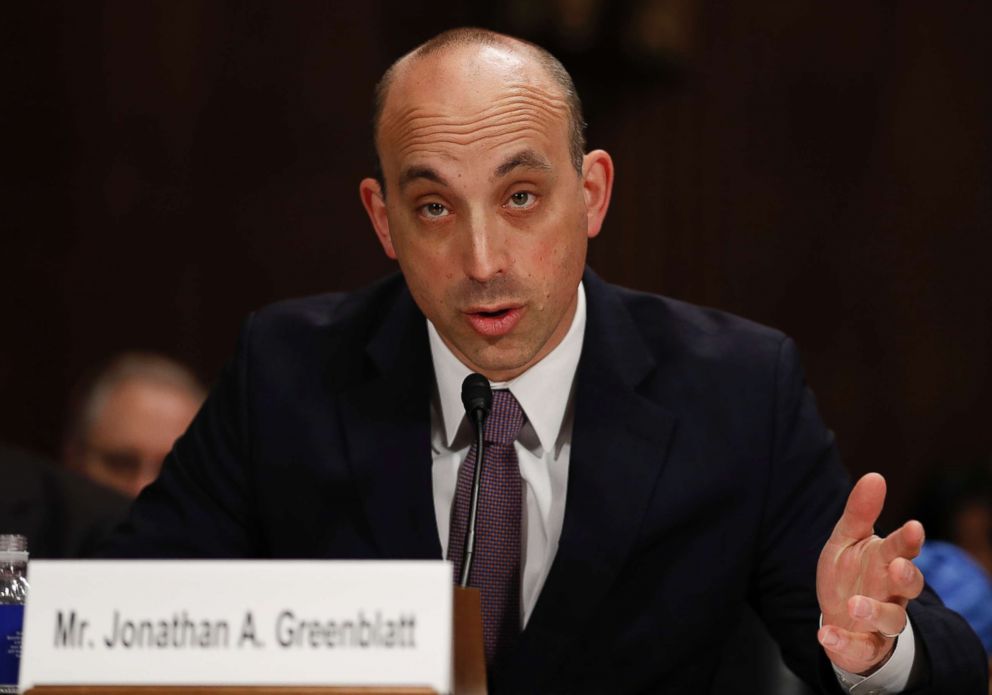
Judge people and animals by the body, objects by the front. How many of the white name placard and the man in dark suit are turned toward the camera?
2

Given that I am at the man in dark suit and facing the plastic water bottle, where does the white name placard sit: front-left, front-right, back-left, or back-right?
front-left

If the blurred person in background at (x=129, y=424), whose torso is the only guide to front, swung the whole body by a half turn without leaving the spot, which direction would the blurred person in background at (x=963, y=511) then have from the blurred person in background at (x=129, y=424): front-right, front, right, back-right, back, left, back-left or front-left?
back-right

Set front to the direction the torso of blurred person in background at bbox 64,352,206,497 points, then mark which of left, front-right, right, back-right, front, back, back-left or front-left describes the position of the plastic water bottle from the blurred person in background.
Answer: front-right

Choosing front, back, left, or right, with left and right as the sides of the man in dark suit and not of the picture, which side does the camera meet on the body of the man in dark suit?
front

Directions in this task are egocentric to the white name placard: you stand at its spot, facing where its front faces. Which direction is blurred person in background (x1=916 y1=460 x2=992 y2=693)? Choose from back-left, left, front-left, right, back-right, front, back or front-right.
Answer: back-left

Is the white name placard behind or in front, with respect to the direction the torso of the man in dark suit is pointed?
in front

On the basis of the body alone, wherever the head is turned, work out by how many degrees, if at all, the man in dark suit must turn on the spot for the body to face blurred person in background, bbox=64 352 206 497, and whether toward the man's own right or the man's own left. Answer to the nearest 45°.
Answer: approximately 135° to the man's own right

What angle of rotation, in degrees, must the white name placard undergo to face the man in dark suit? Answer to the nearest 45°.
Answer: approximately 135° to its left

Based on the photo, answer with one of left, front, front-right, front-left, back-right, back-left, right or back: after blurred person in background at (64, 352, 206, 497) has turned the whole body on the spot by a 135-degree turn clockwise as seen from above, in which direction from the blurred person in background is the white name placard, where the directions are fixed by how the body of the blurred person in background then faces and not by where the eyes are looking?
left

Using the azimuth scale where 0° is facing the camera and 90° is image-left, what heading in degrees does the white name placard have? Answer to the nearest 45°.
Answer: approximately 0°
